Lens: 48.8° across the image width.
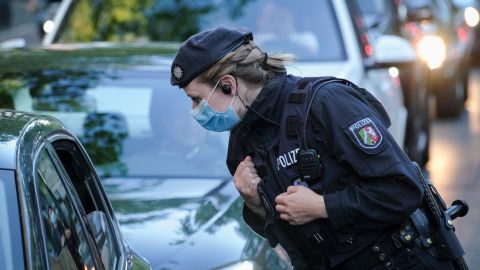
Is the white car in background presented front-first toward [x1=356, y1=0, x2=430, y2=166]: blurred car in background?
no

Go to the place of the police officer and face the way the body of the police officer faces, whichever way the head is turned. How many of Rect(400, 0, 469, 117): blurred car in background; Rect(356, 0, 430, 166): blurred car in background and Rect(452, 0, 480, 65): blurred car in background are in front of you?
0

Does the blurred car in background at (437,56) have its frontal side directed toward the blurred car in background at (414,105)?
yes

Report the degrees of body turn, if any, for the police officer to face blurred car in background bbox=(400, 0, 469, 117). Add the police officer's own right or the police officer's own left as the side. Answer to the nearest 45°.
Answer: approximately 135° to the police officer's own right

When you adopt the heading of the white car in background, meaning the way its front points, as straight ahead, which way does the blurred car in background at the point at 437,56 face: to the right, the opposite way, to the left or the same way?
the same way

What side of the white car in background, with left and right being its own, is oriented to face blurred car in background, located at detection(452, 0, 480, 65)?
back

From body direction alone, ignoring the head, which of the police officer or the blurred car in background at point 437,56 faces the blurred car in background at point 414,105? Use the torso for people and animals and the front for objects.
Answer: the blurred car in background at point 437,56

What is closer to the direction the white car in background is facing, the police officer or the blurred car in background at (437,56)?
the police officer

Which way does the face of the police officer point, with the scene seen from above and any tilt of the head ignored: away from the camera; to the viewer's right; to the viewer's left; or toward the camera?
to the viewer's left

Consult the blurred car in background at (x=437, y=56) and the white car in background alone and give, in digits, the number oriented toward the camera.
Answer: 2

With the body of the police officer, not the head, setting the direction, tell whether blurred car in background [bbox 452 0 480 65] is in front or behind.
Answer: behind

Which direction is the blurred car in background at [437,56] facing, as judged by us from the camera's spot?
facing the viewer

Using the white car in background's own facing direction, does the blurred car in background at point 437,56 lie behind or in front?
behind

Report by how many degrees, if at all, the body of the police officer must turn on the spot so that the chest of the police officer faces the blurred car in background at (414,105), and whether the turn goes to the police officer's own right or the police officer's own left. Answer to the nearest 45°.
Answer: approximately 135° to the police officer's own right
